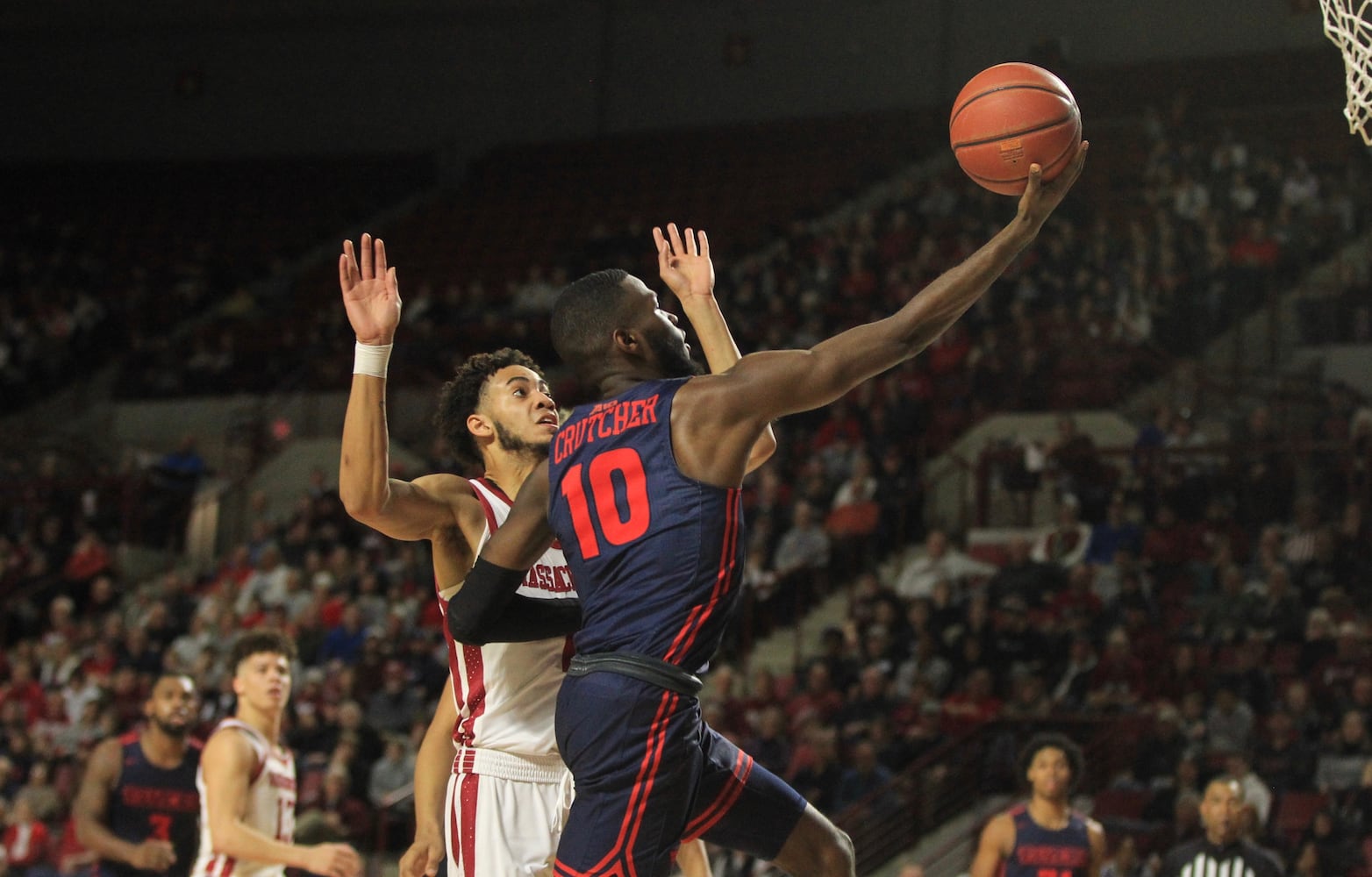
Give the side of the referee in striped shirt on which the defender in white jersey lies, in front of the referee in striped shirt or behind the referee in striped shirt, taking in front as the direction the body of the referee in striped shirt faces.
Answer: in front

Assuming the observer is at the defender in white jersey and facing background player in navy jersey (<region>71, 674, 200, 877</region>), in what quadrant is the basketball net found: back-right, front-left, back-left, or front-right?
back-right

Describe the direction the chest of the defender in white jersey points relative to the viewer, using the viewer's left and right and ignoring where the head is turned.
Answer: facing the viewer and to the right of the viewer

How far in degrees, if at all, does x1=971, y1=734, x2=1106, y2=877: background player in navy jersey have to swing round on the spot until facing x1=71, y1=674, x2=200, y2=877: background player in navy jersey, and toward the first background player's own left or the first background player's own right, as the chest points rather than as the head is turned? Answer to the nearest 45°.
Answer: approximately 90° to the first background player's own right

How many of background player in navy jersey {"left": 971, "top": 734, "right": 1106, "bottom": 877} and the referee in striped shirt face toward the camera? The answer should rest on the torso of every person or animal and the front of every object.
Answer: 2

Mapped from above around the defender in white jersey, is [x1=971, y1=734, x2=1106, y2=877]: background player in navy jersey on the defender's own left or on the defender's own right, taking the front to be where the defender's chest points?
on the defender's own left

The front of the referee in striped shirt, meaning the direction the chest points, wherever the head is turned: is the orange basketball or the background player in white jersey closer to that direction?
the orange basketball

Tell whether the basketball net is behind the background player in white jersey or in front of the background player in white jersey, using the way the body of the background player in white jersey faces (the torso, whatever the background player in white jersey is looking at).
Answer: in front

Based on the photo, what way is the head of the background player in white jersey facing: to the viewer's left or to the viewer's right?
to the viewer's right

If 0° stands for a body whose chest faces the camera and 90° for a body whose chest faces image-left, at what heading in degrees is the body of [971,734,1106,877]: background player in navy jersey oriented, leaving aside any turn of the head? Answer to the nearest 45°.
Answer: approximately 0°
